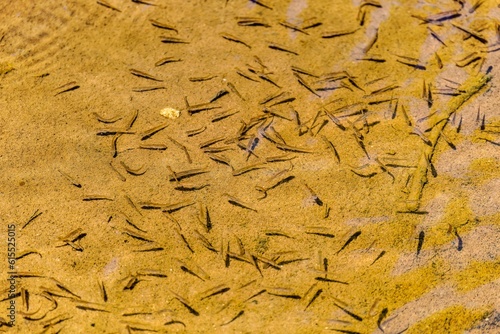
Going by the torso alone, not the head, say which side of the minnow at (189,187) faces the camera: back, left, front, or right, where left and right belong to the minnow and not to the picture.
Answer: left

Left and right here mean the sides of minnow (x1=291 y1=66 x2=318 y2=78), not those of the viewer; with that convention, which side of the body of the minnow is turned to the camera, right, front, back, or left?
left

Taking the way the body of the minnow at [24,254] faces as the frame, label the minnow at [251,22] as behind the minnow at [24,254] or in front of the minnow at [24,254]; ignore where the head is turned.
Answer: behind

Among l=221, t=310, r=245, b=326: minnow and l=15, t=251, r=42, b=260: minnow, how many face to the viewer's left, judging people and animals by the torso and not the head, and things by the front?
1

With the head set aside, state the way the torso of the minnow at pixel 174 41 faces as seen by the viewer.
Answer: to the viewer's left
